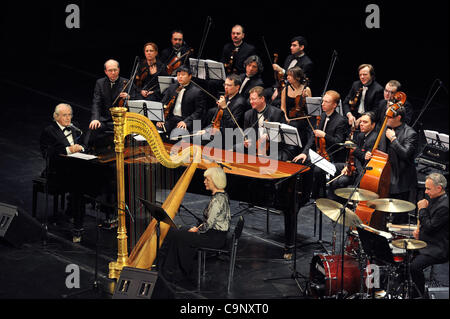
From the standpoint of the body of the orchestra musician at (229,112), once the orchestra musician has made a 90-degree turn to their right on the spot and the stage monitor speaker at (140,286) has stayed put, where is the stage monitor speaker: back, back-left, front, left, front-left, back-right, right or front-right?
back-left

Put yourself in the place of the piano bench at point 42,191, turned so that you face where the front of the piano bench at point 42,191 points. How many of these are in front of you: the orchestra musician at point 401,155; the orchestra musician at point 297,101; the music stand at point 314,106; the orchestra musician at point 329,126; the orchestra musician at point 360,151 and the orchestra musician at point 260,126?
6

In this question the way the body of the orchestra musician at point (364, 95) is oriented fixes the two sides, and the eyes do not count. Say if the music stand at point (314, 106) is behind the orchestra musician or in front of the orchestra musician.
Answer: in front

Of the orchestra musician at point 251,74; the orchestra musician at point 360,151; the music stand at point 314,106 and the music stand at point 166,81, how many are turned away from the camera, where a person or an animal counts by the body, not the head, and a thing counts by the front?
2

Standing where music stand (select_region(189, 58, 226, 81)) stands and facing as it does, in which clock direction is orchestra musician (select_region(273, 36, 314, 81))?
The orchestra musician is roughly at 3 o'clock from the music stand.

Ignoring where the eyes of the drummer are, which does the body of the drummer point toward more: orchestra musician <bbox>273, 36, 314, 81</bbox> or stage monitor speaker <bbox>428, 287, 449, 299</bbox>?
the orchestra musician

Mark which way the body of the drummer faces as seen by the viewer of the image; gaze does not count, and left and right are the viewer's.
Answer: facing to the left of the viewer

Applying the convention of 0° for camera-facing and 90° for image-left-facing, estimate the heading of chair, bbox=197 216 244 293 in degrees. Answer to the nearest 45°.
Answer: approximately 90°

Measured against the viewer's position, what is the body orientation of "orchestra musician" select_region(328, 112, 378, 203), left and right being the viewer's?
facing the viewer and to the left of the viewer

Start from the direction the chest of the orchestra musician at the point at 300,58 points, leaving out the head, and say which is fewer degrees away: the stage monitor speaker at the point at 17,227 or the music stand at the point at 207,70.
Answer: the stage monitor speaker

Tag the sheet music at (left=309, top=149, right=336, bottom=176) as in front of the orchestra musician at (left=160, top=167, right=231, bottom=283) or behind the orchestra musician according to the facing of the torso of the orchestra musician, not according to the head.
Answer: behind

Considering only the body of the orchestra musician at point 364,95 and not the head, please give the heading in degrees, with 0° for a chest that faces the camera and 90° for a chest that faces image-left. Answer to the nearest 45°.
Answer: approximately 45°

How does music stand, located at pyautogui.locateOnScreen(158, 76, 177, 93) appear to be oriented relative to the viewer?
away from the camera

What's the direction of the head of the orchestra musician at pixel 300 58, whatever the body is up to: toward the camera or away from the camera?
toward the camera

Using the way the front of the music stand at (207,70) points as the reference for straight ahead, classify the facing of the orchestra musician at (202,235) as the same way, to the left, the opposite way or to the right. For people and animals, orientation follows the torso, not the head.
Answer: to the left

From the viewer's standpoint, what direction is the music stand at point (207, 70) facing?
away from the camera

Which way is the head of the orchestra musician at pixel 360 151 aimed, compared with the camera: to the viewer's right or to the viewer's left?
to the viewer's left

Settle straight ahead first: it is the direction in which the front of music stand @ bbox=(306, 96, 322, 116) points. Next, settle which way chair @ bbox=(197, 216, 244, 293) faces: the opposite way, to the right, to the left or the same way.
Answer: to the left

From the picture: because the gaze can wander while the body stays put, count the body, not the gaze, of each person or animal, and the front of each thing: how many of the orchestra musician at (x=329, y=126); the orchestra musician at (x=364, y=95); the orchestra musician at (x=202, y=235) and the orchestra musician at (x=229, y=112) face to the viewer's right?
0

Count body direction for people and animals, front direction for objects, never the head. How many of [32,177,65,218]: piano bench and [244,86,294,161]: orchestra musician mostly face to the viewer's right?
1
